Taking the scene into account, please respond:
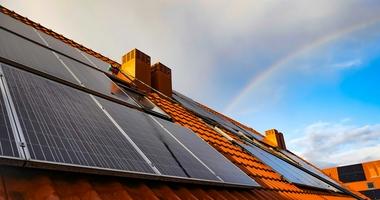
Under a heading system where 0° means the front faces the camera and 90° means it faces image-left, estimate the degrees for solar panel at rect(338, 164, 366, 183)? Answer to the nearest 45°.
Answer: approximately 0°

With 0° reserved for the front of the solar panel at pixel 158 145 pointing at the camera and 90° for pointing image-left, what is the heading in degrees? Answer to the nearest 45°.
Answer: approximately 315°

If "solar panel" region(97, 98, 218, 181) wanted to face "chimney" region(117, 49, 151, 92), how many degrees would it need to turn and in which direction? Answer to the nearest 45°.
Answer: approximately 135° to its left
